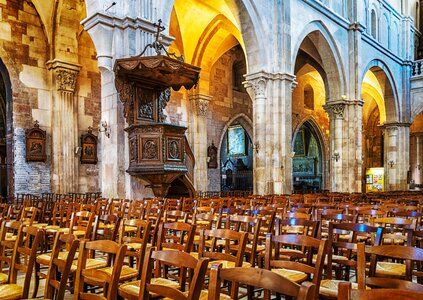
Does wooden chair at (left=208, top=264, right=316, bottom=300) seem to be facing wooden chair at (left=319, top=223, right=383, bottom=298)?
no

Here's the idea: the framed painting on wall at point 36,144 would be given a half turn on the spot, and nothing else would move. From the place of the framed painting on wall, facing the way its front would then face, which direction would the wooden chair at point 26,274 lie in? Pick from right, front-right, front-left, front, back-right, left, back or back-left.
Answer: back

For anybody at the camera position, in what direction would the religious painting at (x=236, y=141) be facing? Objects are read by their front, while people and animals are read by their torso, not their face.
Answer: facing the viewer

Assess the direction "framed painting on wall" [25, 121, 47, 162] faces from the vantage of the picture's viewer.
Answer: facing the viewer

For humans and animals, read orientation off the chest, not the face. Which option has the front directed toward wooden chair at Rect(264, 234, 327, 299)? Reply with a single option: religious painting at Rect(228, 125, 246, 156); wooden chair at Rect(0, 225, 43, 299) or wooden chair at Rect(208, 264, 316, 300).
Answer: the religious painting

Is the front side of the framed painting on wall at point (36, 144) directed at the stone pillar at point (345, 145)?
no

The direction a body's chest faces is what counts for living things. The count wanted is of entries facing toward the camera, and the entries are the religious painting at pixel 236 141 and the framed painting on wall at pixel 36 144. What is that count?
2

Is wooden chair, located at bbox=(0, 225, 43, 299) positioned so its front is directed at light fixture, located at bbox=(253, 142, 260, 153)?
no

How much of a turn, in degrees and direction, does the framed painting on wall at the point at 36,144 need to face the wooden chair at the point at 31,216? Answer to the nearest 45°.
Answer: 0° — it already faces it
